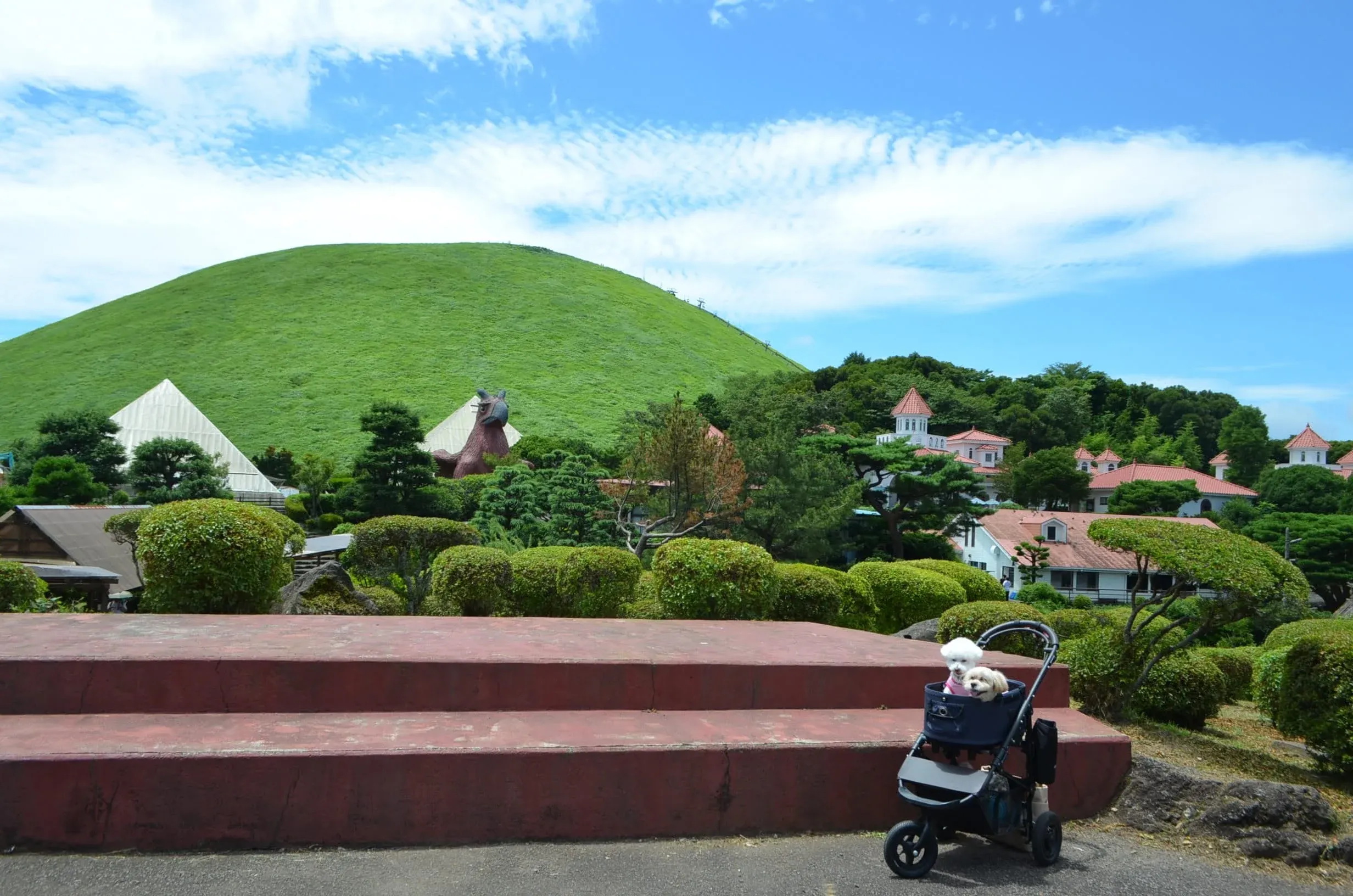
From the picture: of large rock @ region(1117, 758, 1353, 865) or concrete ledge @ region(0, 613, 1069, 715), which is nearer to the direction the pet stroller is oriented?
the concrete ledge

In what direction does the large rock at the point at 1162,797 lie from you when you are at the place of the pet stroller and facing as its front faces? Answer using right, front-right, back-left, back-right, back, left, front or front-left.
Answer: back

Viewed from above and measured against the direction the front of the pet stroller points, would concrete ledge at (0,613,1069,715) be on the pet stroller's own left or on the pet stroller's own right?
on the pet stroller's own right

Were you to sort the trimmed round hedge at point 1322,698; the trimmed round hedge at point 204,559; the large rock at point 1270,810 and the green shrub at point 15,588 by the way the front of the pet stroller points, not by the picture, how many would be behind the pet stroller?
2

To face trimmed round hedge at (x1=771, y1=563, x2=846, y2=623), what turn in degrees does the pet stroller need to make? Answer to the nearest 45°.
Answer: approximately 135° to its right

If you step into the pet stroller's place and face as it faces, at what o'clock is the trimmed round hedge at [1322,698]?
The trimmed round hedge is roughly at 6 o'clock from the pet stroller.

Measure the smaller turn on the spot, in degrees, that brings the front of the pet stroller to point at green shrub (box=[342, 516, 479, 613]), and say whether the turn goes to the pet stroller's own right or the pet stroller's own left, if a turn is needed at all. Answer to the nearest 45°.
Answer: approximately 90° to the pet stroller's own right

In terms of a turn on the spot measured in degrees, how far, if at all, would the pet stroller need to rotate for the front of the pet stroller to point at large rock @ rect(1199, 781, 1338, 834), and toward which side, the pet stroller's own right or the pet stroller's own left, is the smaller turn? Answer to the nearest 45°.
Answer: approximately 180°

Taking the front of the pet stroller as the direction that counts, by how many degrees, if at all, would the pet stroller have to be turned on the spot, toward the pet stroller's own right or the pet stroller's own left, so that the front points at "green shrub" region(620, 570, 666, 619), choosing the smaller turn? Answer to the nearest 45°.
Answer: approximately 90° to the pet stroller's own right

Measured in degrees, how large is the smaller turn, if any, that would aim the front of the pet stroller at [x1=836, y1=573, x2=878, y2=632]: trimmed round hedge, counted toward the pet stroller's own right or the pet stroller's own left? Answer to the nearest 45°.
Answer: approximately 135° to the pet stroller's own right

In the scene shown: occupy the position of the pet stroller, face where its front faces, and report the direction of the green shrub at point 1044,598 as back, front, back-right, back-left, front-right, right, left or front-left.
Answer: back-right

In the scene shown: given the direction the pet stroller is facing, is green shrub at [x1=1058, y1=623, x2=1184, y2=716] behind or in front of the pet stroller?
behind

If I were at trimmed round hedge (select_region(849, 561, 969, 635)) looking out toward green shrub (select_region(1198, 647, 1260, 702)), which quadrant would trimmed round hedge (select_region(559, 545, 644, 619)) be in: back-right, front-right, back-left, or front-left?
back-right

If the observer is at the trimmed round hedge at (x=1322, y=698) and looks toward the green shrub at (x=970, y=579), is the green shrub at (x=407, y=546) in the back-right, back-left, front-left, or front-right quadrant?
front-left

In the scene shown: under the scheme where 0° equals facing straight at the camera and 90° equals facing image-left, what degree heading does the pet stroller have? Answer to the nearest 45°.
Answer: approximately 45°
